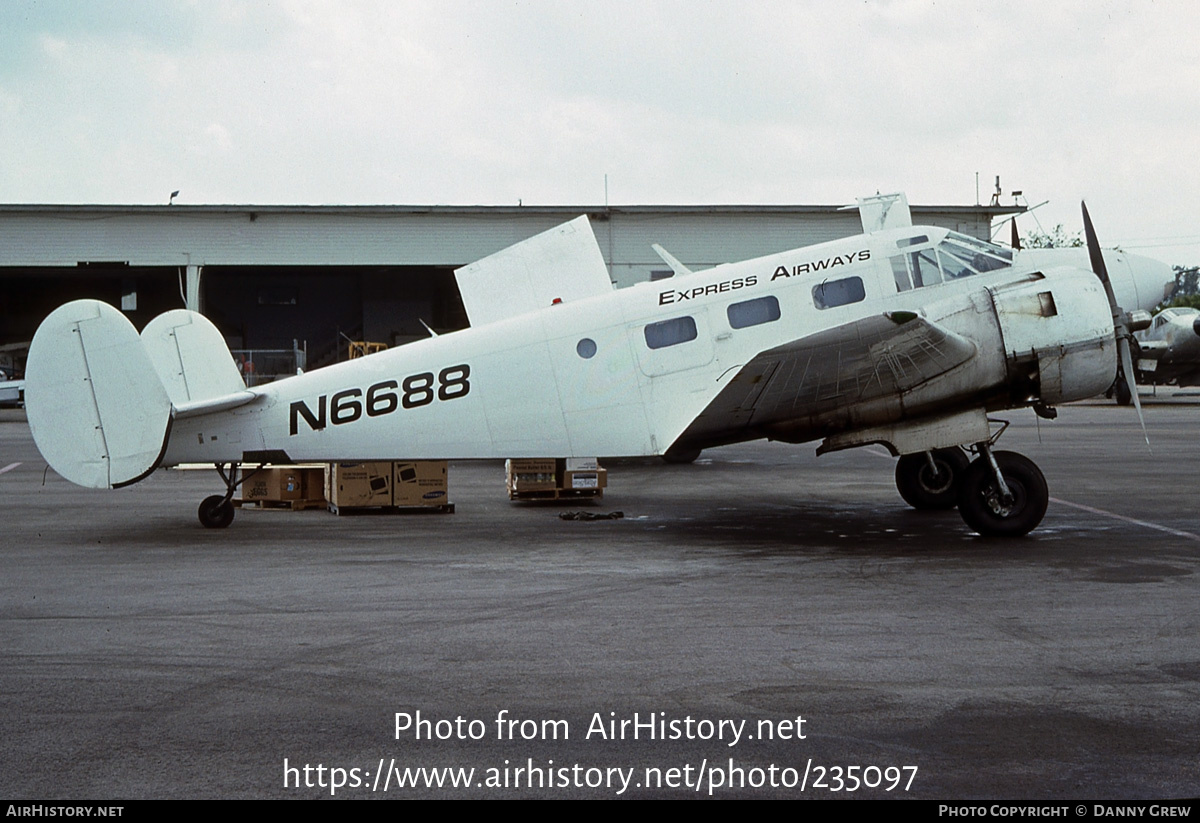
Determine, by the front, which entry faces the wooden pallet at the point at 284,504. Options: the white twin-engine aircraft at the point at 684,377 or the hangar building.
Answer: the hangar building

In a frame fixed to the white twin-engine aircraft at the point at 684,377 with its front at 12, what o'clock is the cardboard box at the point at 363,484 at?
The cardboard box is roughly at 7 o'clock from the white twin-engine aircraft.

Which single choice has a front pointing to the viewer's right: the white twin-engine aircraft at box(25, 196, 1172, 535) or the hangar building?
the white twin-engine aircraft

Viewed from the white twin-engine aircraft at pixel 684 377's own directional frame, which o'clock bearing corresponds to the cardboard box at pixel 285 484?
The cardboard box is roughly at 7 o'clock from the white twin-engine aircraft.

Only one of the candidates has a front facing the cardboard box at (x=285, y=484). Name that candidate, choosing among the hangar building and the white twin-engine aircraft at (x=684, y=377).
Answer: the hangar building

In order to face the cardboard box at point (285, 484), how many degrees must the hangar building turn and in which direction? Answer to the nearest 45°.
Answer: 0° — it already faces it

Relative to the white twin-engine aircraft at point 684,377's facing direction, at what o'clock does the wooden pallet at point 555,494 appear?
The wooden pallet is roughly at 8 o'clock from the white twin-engine aircraft.

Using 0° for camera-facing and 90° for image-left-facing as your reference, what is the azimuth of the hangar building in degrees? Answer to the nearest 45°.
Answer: approximately 0°

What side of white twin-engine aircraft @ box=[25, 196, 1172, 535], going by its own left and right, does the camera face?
right

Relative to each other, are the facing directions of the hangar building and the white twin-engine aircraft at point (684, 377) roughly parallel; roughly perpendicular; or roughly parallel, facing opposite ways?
roughly perpendicular

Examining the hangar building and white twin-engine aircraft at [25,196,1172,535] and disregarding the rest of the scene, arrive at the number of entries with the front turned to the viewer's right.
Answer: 1

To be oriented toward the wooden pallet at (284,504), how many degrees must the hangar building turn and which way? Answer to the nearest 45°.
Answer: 0° — it already faces it

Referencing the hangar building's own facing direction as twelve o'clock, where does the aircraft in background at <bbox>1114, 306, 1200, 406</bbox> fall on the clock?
The aircraft in background is roughly at 9 o'clock from the hangar building.

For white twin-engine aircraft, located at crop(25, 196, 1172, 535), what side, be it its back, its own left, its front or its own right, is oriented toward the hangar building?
left

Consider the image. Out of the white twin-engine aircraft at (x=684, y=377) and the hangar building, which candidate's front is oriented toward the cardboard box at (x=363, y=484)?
the hangar building

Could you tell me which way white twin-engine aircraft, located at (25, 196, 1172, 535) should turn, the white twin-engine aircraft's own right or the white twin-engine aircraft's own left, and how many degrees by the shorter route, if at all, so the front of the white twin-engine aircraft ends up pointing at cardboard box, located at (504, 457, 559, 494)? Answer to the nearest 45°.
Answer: approximately 135° to the white twin-engine aircraft's own left
